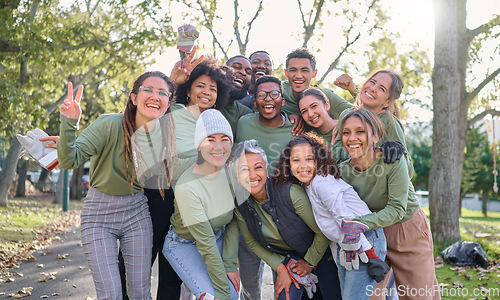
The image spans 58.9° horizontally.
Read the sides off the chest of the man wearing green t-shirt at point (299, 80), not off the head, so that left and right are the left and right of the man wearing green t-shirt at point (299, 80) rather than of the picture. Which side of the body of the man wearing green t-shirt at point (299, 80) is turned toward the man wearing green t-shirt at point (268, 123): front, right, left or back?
front

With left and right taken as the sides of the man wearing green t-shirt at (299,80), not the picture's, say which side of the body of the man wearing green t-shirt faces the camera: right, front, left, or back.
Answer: front

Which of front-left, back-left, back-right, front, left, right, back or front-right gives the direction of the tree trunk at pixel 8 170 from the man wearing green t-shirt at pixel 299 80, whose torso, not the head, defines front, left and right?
back-right

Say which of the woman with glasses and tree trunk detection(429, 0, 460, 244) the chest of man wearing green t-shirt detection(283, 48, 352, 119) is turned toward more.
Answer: the woman with glasses
